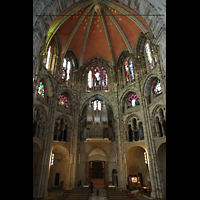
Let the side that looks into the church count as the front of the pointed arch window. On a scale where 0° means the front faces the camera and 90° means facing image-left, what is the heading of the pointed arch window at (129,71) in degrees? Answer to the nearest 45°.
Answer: approximately 45°

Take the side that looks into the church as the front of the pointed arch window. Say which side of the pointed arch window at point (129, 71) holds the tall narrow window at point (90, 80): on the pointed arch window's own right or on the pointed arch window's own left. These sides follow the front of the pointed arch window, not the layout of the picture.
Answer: on the pointed arch window's own right

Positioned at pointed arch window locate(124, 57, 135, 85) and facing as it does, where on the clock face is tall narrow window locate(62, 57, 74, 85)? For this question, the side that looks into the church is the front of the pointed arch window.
The tall narrow window is roughly at 1 o'clock from the pointed arch window.

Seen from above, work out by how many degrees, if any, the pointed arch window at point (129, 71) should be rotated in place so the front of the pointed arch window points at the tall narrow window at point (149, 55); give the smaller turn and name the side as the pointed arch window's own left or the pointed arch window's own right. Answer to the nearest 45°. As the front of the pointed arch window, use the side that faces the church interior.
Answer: approximately 90° to the pointed arch window's own left
